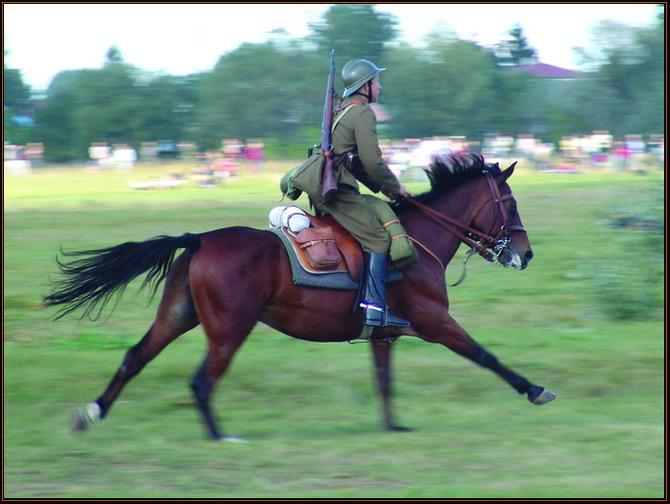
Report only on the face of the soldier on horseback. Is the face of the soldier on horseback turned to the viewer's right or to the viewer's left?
to the viewer's right

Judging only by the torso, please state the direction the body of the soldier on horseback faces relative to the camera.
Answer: to the viewer's right

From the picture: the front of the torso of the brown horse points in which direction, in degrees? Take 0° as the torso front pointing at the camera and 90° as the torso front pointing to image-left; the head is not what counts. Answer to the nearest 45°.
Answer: approximately 270°
